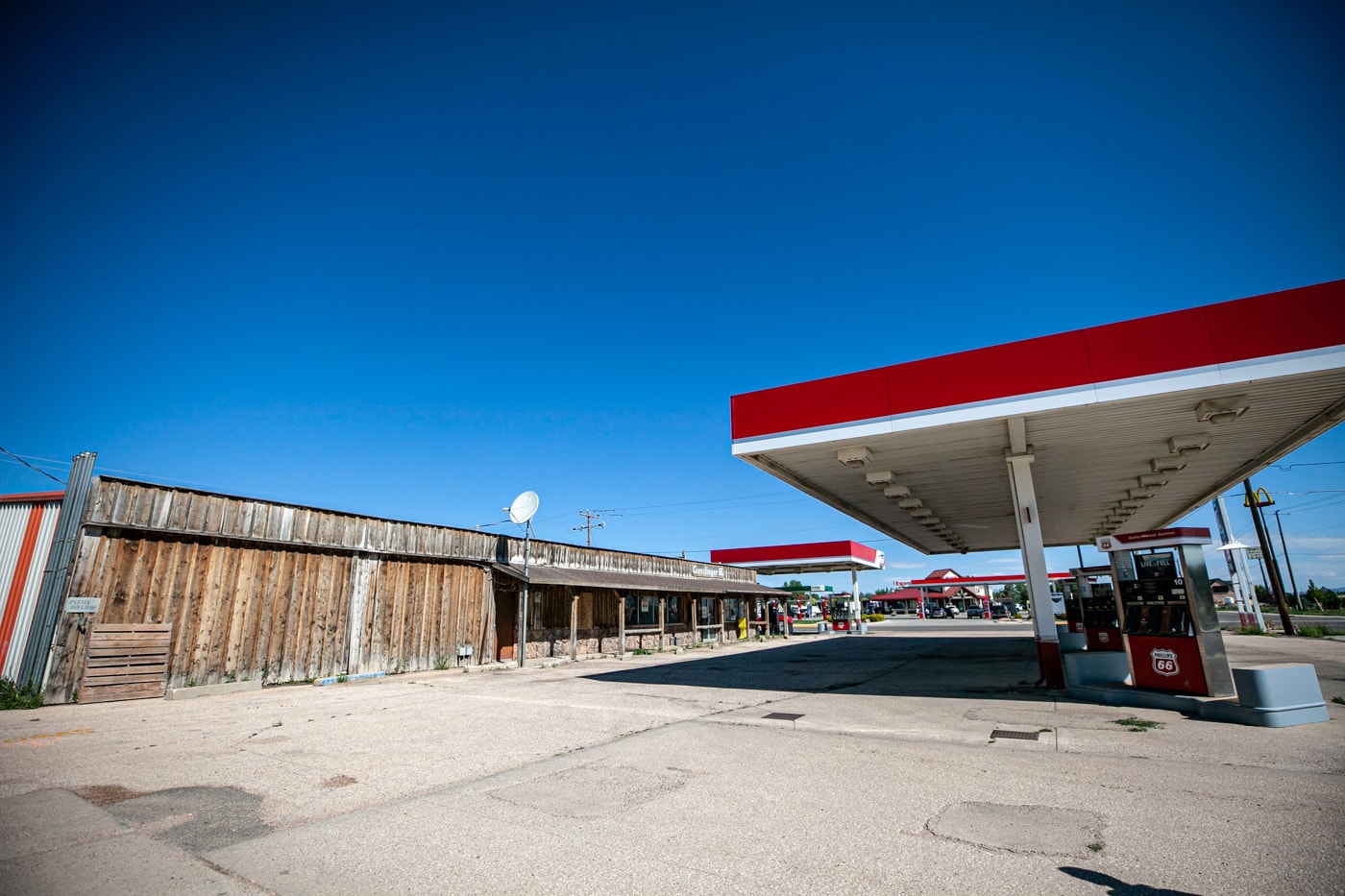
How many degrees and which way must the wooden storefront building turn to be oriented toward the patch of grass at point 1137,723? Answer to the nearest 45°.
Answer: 0° — it already faces it

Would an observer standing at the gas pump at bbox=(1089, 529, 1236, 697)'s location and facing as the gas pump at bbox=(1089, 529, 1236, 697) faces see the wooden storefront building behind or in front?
in front

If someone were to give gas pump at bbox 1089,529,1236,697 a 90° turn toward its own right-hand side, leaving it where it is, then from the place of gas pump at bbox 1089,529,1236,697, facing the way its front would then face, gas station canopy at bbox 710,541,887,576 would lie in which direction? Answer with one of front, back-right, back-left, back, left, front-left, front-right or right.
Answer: front

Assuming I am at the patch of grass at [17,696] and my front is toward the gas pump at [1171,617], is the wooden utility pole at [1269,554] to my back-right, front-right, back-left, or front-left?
front-left

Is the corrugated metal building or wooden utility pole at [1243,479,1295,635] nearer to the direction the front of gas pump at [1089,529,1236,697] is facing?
the corrugated metal building

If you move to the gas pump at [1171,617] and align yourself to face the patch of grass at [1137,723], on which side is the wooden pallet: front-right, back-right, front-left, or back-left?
front-right

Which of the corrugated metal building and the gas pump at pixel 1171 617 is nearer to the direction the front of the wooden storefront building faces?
the gas pump

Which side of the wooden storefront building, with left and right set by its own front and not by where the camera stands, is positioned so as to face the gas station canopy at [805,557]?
left

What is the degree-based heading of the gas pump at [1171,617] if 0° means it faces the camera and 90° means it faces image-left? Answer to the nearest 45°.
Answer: approximately 45°

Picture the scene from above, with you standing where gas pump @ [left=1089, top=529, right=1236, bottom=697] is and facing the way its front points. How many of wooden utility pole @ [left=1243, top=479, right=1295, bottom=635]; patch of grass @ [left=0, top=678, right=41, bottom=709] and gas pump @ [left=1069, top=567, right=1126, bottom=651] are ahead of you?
1

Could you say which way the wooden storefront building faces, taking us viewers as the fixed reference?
facing the viewer and to the right of the viewer

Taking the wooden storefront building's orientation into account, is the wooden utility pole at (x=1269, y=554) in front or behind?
in front

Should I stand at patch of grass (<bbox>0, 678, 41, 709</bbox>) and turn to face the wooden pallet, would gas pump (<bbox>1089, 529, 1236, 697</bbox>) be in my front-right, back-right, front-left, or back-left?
front-right

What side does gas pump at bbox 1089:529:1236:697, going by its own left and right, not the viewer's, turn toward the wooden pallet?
front

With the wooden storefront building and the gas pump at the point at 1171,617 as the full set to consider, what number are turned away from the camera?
0

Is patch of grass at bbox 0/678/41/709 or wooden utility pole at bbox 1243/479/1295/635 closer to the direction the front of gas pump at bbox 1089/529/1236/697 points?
the patch of grass
